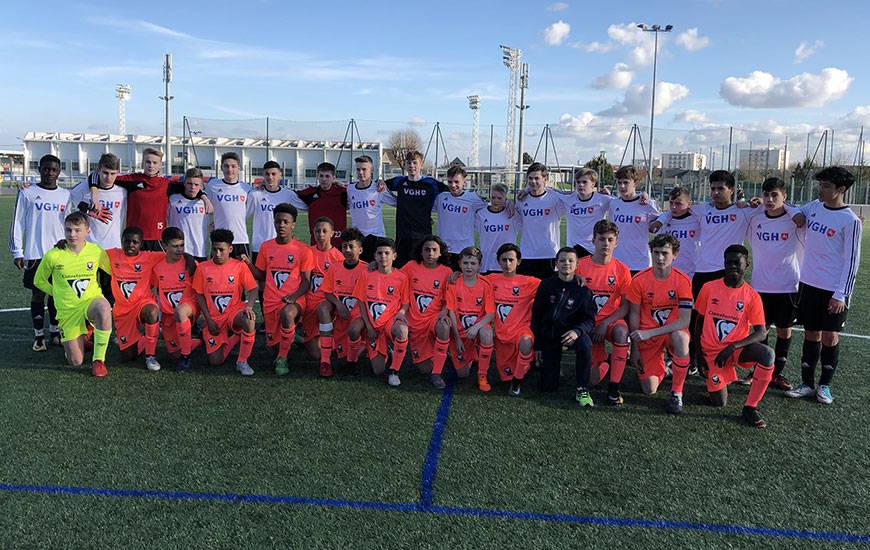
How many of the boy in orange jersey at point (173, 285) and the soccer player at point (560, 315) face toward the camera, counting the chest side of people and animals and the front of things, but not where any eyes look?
2

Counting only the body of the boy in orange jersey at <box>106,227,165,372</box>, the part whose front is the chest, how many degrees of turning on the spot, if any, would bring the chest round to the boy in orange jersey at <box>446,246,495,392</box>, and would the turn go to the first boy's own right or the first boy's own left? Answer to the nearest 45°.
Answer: approximately 45° to the first boy's own left

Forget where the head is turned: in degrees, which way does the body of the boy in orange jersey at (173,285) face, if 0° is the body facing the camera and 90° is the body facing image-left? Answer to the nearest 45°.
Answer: approximately 0°

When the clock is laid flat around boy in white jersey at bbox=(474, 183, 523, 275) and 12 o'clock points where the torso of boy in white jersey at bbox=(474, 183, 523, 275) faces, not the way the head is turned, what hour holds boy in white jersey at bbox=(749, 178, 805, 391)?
boy in white jersey at bbox=(749, 178, 805, 391) is roughly at 10 o'clock from boy in white jersey at bbox=(474, 183, 523, 275).

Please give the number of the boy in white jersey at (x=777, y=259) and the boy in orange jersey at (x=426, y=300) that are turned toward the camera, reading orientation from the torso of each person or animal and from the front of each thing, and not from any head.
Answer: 2

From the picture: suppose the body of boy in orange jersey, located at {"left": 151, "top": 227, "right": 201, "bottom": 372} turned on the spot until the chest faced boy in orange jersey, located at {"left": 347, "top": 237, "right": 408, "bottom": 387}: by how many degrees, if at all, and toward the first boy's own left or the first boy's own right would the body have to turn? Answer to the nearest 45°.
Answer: approximately 45° to the first boy's own left

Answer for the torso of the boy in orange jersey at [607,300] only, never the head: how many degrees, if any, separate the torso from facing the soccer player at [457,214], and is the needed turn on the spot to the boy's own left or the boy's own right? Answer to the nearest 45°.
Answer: approximately 135° to the boy's own right
